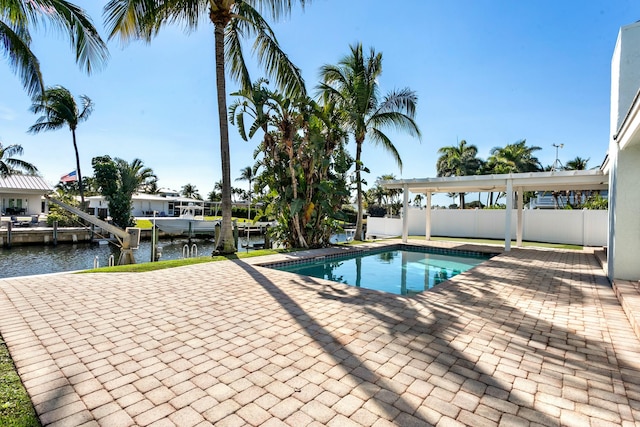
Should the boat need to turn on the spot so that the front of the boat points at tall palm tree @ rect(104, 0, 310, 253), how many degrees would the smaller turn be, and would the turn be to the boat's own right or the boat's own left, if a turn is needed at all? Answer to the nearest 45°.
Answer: approximately 90° to the boat's own left

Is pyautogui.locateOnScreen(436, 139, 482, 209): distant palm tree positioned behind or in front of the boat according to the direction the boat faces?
behind

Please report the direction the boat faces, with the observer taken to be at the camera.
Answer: facing to the left of the viewer

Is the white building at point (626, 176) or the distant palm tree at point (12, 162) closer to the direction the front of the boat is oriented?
the distant palm tree

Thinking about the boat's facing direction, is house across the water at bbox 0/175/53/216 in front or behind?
in front

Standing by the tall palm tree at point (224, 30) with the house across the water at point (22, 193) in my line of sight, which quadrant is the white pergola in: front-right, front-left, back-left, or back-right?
back-right

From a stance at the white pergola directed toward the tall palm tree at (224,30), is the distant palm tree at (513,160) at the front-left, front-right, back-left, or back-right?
back-right

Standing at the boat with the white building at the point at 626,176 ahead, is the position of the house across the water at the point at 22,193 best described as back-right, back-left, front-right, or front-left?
back-right

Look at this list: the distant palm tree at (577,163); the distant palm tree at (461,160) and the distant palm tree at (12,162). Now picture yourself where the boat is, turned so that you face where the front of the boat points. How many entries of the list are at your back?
2

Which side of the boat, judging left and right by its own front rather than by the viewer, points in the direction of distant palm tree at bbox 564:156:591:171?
back

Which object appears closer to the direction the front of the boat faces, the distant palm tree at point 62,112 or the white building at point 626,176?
the distant palm tree

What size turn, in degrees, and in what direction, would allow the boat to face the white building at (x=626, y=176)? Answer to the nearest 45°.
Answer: approximately 90° to its left

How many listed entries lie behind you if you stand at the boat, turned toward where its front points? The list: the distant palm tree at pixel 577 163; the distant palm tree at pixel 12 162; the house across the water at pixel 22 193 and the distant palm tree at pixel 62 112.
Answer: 1

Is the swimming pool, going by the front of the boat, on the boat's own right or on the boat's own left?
on the boat's own left

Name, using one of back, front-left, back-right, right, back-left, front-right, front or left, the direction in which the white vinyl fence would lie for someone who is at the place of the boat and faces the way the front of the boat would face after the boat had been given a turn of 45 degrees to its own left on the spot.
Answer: left

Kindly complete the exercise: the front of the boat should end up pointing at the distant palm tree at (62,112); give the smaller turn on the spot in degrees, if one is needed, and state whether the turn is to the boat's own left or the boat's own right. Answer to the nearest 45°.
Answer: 0° — it already faces it
